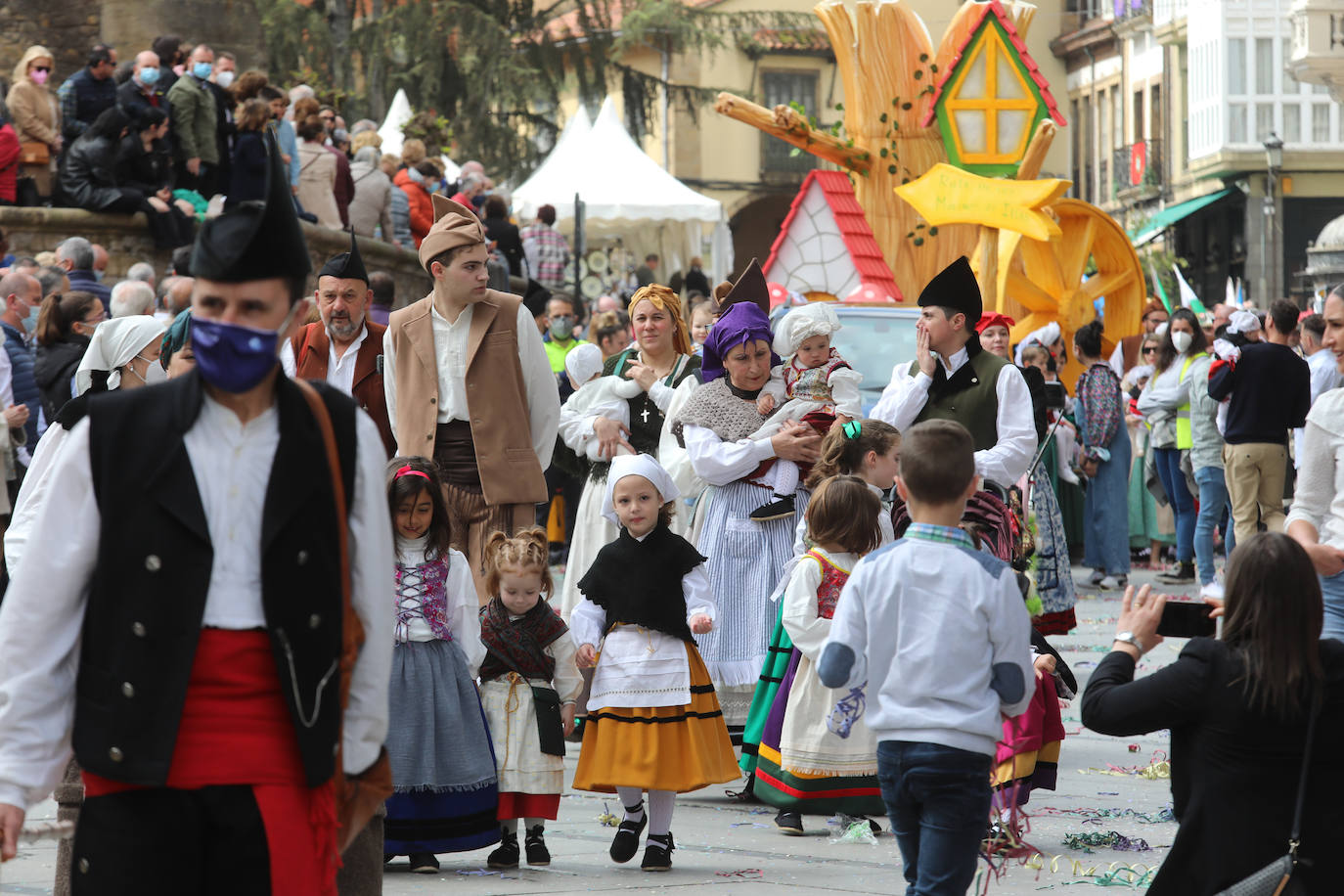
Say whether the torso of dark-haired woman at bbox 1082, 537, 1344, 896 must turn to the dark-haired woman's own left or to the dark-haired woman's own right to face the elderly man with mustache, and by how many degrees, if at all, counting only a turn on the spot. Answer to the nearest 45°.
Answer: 0° — they already face them

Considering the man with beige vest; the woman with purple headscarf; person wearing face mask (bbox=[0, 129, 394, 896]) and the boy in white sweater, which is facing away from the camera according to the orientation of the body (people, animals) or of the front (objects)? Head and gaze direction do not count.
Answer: the boy in white sweater

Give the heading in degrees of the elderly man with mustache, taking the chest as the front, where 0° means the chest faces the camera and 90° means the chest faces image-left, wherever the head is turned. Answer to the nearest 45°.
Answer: approximately 0°

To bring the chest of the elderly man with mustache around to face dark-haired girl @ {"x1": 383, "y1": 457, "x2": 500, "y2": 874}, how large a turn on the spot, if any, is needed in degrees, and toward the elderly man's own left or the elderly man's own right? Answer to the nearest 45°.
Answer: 0° — they already face them

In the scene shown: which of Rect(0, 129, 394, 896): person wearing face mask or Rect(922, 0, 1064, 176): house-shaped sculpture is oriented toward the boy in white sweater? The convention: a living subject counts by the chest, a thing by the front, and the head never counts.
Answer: the house-shaped sculpture

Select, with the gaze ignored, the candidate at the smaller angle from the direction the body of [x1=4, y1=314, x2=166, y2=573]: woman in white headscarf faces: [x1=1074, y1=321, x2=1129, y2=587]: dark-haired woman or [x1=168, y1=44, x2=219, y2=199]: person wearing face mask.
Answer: the dark-haired woman

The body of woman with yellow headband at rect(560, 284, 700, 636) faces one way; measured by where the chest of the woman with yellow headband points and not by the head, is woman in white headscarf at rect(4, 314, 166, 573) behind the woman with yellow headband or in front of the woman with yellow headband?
in front

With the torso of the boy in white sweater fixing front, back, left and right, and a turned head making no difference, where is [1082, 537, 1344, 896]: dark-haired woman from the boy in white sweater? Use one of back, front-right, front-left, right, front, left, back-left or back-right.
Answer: right

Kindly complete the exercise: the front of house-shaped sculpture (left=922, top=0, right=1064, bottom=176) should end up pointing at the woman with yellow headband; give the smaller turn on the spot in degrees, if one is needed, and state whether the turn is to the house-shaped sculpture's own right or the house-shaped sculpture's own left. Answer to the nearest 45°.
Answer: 0° — it already faces them
